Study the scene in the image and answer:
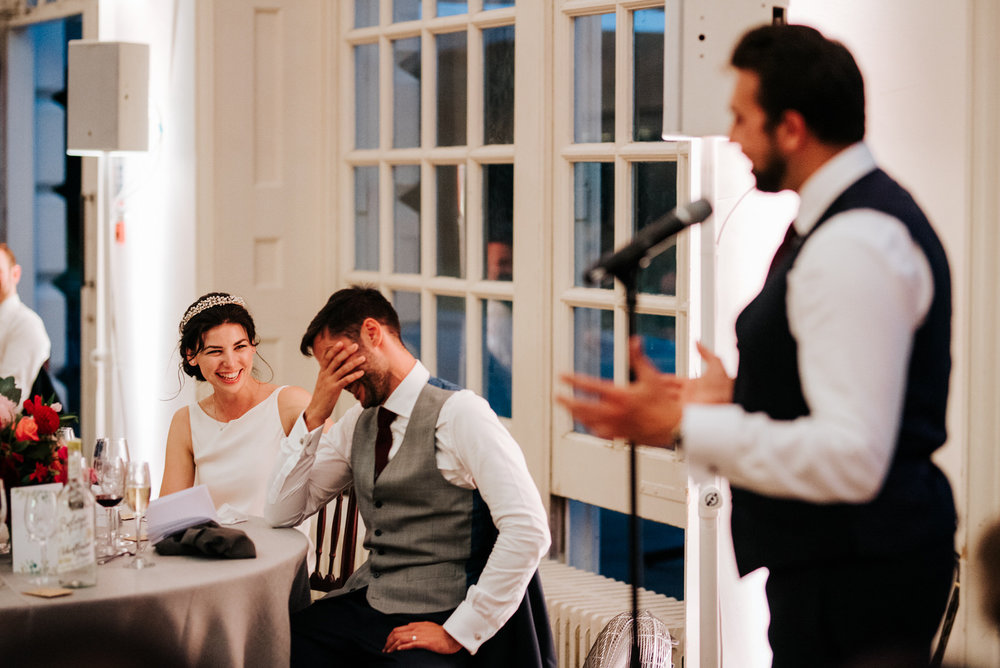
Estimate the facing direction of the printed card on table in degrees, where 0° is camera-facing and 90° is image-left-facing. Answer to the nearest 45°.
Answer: approximately 0°

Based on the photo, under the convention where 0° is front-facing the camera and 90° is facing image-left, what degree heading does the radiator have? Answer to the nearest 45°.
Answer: approximately 45°

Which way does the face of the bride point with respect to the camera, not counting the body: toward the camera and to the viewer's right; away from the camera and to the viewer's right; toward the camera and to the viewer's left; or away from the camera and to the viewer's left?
toward the camera and to the viewer's right

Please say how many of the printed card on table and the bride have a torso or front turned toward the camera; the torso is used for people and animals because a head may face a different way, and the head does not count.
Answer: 2

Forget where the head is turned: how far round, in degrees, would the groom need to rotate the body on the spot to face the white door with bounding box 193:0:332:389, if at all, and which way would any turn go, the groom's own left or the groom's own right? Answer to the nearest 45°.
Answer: approximately 135° to the groom's own right

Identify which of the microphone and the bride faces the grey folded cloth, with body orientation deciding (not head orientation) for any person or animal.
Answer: the bride

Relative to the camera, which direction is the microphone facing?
to the viewer's right

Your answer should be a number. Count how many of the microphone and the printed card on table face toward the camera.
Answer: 1

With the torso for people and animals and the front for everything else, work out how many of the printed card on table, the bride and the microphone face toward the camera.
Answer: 2
